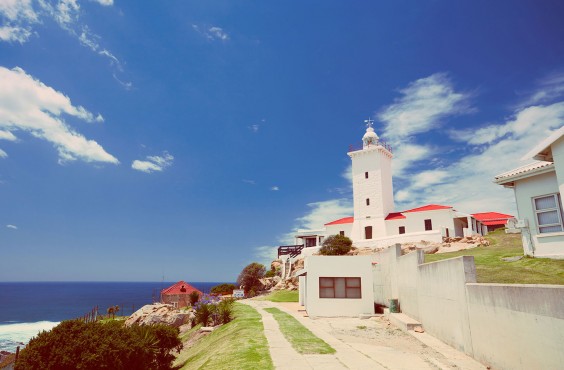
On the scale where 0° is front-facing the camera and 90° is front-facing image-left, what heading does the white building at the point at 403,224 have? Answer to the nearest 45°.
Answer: approximately 0°

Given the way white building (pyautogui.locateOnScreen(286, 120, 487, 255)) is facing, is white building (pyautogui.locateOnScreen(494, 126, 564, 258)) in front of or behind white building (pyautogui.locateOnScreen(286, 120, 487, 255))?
in front

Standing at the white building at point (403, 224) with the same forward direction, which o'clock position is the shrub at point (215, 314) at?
The shrub is roughly at 1 o'clock from the white building.

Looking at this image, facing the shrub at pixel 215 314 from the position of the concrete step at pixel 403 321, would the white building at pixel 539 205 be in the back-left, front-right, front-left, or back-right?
back-right

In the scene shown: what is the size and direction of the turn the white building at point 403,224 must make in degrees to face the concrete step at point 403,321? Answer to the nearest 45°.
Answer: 0° — it already faces it

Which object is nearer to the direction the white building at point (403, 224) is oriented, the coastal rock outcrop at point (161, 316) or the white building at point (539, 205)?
the white building

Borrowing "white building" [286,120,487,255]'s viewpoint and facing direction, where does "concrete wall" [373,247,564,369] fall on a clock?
The concrete wall is roughly at 12 o'clock from the white building.

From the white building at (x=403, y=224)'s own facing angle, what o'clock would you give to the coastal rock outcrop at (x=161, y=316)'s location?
The coastal rock outcrop is roughly at 2 o'clock from the white building.

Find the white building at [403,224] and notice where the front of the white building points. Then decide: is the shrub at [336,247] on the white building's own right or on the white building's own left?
on the white building's own right
